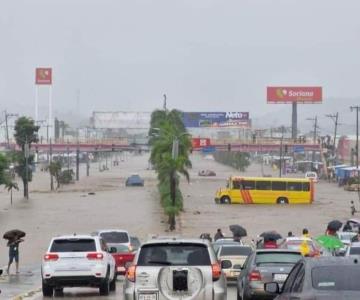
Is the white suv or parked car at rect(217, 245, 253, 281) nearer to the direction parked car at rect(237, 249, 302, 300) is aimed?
the parked car

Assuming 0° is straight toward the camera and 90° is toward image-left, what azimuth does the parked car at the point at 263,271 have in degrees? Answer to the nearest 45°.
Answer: approximately 180°

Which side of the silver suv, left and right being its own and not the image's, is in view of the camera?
back

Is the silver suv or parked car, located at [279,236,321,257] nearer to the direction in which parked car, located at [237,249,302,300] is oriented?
the parked car

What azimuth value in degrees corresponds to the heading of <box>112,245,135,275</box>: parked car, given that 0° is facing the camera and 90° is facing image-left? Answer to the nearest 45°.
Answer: approximately 180°

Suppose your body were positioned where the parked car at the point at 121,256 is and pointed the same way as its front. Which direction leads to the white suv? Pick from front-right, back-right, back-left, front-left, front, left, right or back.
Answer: back

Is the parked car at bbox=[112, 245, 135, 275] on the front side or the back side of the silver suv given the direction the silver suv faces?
on the front side

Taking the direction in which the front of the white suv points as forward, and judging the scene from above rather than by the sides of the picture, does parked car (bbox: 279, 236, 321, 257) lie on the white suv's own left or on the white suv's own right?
on the white suv's own right

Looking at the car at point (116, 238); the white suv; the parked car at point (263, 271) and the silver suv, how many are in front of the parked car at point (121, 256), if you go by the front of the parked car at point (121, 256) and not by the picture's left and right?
1

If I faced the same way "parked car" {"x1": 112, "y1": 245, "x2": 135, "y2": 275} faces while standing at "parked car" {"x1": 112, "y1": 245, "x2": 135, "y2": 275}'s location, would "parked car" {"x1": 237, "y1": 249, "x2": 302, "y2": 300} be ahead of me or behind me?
behind

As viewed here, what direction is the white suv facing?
away from the camera

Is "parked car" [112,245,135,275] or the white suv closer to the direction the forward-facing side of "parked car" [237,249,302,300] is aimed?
the parked car

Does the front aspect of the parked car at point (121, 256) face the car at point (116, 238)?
yes
